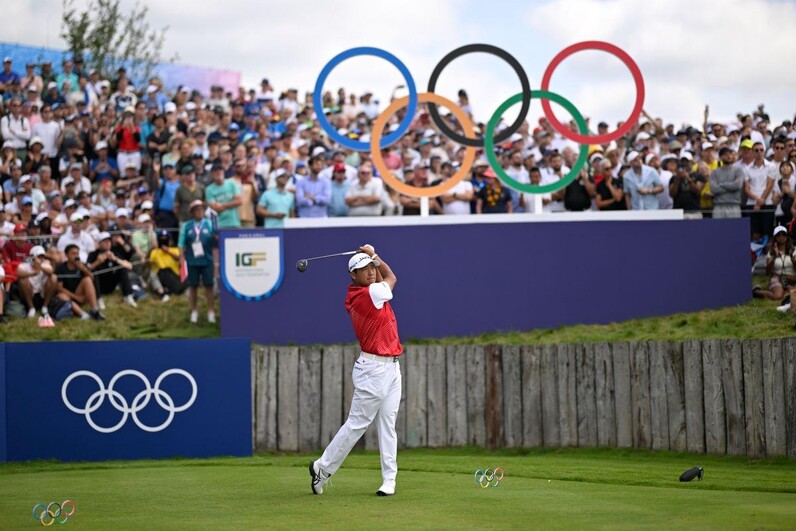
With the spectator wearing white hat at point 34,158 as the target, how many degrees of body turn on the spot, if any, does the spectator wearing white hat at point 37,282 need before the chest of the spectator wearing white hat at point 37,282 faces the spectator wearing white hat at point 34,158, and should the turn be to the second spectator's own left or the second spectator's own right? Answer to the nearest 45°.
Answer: approximately 180°

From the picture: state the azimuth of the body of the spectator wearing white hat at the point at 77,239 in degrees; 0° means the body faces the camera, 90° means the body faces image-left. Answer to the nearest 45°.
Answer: approximately 0°

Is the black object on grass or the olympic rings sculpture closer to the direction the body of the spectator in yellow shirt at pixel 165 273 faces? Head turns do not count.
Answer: the black object on grass

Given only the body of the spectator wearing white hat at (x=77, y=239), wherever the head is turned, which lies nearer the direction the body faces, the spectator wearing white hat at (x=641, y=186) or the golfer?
the golfer

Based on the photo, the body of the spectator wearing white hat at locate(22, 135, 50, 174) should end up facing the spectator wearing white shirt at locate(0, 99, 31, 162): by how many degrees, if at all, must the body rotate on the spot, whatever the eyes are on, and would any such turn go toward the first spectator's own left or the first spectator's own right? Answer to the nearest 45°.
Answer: approximately 180°

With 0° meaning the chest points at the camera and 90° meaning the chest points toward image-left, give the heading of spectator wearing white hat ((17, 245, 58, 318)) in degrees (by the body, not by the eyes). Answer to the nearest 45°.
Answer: approximately 0°

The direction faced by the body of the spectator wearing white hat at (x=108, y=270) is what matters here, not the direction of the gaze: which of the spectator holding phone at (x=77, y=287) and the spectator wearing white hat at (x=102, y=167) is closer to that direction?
the spectator holding phone

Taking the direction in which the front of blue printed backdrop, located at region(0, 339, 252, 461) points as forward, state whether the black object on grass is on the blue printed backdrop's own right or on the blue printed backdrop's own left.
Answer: on the blue printed backdrop's own left

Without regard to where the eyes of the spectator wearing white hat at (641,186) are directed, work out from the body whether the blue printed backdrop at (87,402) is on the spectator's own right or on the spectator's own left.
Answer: on the spectator's own right

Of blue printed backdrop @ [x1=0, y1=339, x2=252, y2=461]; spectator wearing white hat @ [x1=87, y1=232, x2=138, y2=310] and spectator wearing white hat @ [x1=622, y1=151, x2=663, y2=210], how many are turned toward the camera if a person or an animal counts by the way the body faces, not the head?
3

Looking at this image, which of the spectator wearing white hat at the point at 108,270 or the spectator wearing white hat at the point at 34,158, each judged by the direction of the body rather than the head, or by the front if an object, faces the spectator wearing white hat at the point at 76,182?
the spectator wearing white hat at the point at 34,158

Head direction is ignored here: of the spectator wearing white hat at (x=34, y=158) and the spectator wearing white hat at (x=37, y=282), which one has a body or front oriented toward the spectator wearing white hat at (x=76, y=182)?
the spectator wearing white hat at (x=34, y=158)

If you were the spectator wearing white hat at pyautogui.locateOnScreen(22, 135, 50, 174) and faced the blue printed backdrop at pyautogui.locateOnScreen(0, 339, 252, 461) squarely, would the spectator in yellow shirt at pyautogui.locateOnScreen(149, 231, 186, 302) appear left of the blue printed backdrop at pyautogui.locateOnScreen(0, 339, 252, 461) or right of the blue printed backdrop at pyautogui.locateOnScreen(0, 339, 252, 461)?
left

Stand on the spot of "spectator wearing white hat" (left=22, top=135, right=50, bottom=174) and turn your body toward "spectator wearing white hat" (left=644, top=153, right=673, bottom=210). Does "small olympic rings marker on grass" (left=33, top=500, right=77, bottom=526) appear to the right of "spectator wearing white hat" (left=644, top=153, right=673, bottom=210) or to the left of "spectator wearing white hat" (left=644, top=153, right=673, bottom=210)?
right

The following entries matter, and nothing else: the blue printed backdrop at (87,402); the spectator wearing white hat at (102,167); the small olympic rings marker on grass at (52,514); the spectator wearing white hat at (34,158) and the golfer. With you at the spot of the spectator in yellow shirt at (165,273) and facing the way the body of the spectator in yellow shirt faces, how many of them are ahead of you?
3

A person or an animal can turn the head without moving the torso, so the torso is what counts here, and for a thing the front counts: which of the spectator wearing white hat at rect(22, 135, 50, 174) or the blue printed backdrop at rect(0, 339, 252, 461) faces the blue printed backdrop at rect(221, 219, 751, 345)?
the spectator wearing white hat

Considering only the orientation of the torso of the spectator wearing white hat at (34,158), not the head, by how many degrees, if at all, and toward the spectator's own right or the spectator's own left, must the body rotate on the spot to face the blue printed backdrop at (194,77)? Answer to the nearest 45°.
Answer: approximately 135° to the spectator's own left

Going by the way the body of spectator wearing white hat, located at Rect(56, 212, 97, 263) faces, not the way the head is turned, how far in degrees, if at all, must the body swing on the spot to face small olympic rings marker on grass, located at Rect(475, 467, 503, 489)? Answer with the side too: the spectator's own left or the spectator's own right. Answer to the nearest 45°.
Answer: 0° — they already face it
